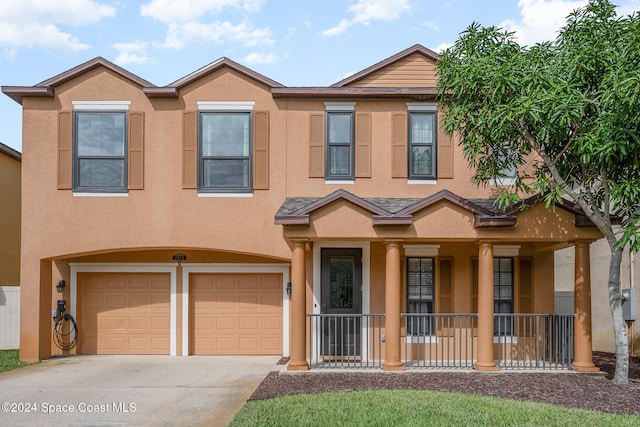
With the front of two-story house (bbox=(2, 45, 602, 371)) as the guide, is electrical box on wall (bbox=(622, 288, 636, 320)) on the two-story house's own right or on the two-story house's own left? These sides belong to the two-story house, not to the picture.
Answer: on the two-story house's own left

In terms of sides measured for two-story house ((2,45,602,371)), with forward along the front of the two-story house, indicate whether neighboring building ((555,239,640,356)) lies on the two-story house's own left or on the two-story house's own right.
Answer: on the two-story house's own left

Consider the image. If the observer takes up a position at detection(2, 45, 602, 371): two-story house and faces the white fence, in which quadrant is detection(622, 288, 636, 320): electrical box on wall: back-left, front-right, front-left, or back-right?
back-right

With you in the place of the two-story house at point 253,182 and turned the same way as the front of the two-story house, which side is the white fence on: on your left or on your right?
on your right

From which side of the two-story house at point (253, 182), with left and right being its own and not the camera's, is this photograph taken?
front

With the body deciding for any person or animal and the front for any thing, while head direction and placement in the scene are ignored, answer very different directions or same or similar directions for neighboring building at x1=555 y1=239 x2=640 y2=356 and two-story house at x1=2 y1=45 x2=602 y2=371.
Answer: same or similar directions

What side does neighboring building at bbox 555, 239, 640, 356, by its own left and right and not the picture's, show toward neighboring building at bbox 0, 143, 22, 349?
right

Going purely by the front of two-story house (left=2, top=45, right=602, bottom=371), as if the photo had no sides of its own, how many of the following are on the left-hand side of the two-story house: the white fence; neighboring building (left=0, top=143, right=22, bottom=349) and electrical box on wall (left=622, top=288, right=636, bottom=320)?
1

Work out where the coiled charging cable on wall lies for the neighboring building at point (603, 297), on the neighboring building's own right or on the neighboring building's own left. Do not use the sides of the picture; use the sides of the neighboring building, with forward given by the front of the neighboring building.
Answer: on the neighboring building's own right

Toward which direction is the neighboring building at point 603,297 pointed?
toward the camera

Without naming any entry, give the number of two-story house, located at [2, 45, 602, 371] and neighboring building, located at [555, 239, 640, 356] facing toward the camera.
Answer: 2

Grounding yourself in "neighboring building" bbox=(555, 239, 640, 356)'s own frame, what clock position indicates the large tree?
The large tree is roughly at 12 o'clock from the neighboring building.

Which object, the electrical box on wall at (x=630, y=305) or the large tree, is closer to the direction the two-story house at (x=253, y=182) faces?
the large tree
